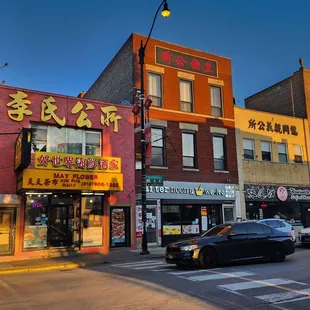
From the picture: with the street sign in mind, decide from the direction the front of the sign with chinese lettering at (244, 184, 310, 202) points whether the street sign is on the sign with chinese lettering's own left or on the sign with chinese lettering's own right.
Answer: on the sign with chinese lettering's own right

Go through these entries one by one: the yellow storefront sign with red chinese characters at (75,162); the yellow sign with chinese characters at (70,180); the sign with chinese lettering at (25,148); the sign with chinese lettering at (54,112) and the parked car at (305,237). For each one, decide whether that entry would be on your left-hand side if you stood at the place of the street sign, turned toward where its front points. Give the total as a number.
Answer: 1

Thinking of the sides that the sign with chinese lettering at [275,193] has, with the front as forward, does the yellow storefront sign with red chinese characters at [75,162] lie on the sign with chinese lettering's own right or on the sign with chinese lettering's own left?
on the sign with chinese lettering's own right

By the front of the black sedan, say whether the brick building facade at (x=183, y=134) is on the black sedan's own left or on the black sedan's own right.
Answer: on the black sedan's own right

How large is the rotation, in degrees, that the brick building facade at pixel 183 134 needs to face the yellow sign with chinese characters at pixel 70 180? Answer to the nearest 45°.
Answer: approximately 90° to its right

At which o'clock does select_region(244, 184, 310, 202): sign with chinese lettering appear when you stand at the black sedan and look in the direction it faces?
The sign with chinese lettering is roughly at 5 o'clock from the black sedan.

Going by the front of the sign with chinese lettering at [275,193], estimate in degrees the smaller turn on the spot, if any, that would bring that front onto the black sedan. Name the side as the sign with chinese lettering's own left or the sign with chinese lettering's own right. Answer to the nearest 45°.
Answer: approximately 45° to the sign with chinese lettering's own right

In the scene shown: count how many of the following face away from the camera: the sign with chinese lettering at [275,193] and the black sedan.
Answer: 0

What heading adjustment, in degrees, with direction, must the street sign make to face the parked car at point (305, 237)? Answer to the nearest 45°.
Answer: approximately 90° to its left

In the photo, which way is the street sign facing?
toward the camera

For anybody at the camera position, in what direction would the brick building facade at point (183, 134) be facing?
facing the viewer and to the right of the viewer

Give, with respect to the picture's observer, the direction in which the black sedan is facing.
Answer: facing the viewer and to the left of the viewer

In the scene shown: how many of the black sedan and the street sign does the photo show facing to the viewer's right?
0
